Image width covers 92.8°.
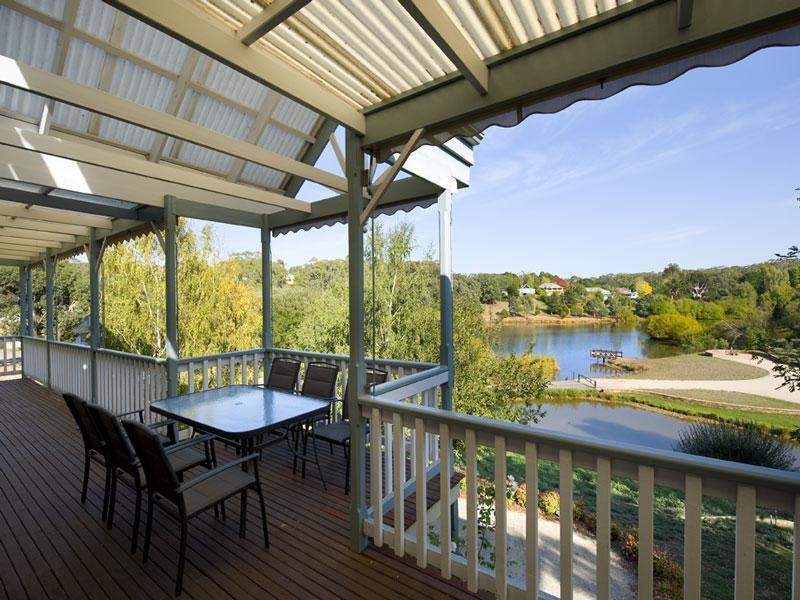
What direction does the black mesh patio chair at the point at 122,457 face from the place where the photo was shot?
facing away from the viewer and to the right of the viewer

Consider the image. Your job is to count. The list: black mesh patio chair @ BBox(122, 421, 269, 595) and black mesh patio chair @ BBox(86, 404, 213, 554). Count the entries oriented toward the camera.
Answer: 0

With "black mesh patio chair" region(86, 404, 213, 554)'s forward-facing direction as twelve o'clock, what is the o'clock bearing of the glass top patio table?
The glass top patio table is roughly at 1 o'clock from the black mesh patio chair.

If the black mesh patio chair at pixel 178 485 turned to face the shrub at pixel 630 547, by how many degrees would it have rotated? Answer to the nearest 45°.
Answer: approximately 45° to its right

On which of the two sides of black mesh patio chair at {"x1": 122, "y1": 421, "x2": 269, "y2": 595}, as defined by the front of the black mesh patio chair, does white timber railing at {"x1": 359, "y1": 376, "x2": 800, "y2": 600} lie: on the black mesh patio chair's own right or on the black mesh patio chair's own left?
on the black mesh patio chair's own right

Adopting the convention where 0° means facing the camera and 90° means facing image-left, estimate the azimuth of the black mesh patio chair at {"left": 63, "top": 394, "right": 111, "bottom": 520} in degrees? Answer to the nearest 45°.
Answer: approximately 225°

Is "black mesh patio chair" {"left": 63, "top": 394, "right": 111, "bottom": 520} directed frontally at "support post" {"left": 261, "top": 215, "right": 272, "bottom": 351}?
yes

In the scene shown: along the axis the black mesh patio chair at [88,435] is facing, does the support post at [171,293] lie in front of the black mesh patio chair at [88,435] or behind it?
in front

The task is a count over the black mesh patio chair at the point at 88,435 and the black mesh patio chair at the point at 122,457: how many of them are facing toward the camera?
0

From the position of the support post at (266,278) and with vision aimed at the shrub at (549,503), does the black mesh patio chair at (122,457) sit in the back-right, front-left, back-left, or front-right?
back-right

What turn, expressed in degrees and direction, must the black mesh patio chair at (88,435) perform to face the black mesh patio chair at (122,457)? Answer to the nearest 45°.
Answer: approximately 135° to its right

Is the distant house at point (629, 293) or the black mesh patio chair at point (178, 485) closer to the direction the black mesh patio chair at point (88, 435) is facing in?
the distant house

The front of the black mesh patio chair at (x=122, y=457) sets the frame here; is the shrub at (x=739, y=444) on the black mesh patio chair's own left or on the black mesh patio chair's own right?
on the black mesh patio chair's own right

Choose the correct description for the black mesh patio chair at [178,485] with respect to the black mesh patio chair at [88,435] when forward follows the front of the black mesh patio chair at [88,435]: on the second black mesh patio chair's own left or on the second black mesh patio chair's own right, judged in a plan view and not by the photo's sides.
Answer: on the second black mesh patio chair's own right
